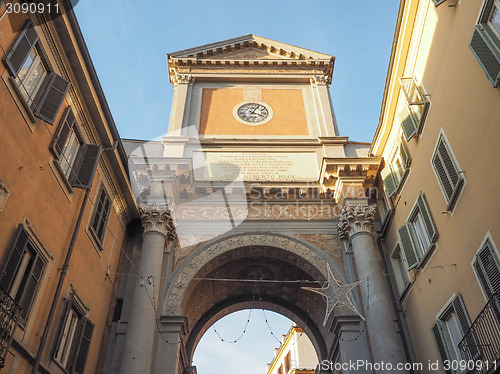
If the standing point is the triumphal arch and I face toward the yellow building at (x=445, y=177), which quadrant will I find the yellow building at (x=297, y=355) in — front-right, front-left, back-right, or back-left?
back-left

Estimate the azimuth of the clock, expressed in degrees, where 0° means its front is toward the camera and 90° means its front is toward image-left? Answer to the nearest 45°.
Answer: approximately 0°

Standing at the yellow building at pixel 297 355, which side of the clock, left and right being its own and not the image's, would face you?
back
